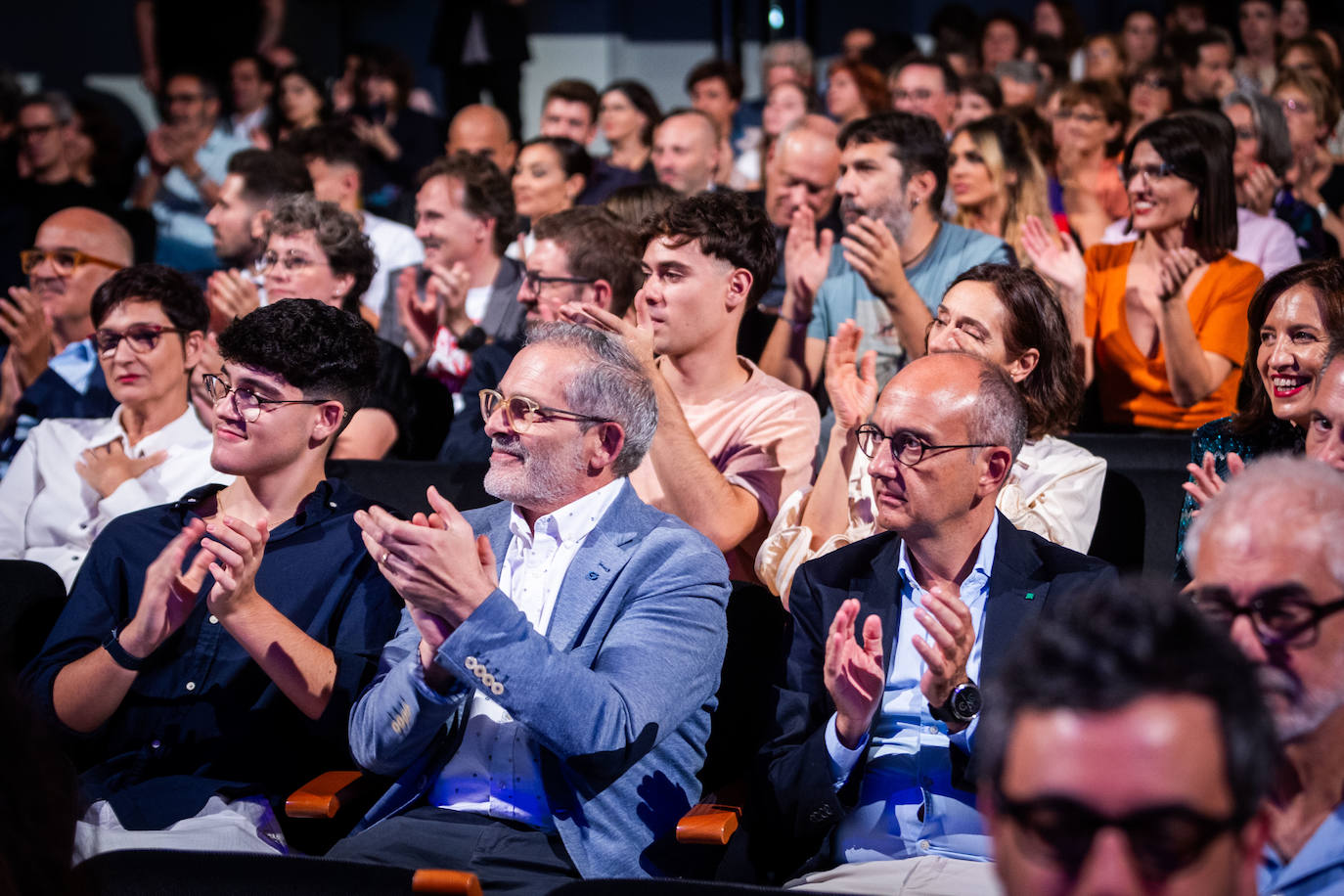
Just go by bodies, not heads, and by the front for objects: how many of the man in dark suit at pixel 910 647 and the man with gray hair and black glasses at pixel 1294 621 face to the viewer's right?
0

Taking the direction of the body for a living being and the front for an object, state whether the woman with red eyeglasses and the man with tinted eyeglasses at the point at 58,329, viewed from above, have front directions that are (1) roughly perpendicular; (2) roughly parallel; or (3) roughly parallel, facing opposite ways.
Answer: roughly parallel

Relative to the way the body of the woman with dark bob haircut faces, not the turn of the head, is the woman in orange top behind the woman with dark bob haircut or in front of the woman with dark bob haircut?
behind

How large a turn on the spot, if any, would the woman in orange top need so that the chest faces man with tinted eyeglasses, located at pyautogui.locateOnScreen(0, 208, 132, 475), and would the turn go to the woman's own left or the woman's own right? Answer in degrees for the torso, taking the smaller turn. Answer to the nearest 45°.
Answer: approximately 45° to the woman's own right

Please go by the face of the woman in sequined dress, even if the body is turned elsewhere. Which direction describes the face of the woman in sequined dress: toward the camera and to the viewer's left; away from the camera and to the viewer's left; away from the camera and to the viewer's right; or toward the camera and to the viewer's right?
toward the camera and to the viewer's left

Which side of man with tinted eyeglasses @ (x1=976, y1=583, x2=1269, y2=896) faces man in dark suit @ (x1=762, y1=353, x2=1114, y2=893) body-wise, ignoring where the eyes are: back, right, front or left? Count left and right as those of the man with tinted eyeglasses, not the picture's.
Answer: back

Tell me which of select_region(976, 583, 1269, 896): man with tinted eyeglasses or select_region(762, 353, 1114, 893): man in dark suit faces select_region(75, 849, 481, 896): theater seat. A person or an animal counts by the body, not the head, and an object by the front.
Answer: the man in dark suit

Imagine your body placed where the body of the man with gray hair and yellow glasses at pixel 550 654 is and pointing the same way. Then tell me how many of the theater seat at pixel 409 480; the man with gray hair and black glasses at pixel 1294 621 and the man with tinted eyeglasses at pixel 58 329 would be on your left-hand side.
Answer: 1

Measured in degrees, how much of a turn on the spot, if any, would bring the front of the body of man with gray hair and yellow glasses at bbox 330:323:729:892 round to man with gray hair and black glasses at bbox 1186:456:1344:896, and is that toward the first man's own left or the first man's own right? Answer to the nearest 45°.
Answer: approximately 90° to the first man's own left

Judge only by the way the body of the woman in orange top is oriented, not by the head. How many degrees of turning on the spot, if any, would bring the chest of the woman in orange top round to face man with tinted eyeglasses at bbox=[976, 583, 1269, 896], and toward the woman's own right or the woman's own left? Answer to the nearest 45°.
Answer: approximately 45° to the woman's own left

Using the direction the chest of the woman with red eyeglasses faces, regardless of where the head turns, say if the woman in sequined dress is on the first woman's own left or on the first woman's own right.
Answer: on the first woman's own left

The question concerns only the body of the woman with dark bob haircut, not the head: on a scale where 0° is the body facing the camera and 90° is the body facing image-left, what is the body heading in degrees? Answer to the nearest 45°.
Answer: approximately 45°

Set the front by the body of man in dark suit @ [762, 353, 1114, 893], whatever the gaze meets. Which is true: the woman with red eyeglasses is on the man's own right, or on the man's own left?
on the man's own right

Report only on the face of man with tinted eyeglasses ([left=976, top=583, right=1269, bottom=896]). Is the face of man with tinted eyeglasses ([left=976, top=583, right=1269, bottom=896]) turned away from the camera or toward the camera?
toward the camera

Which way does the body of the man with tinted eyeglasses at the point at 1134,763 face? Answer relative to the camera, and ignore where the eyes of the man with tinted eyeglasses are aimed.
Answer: toward the camera
